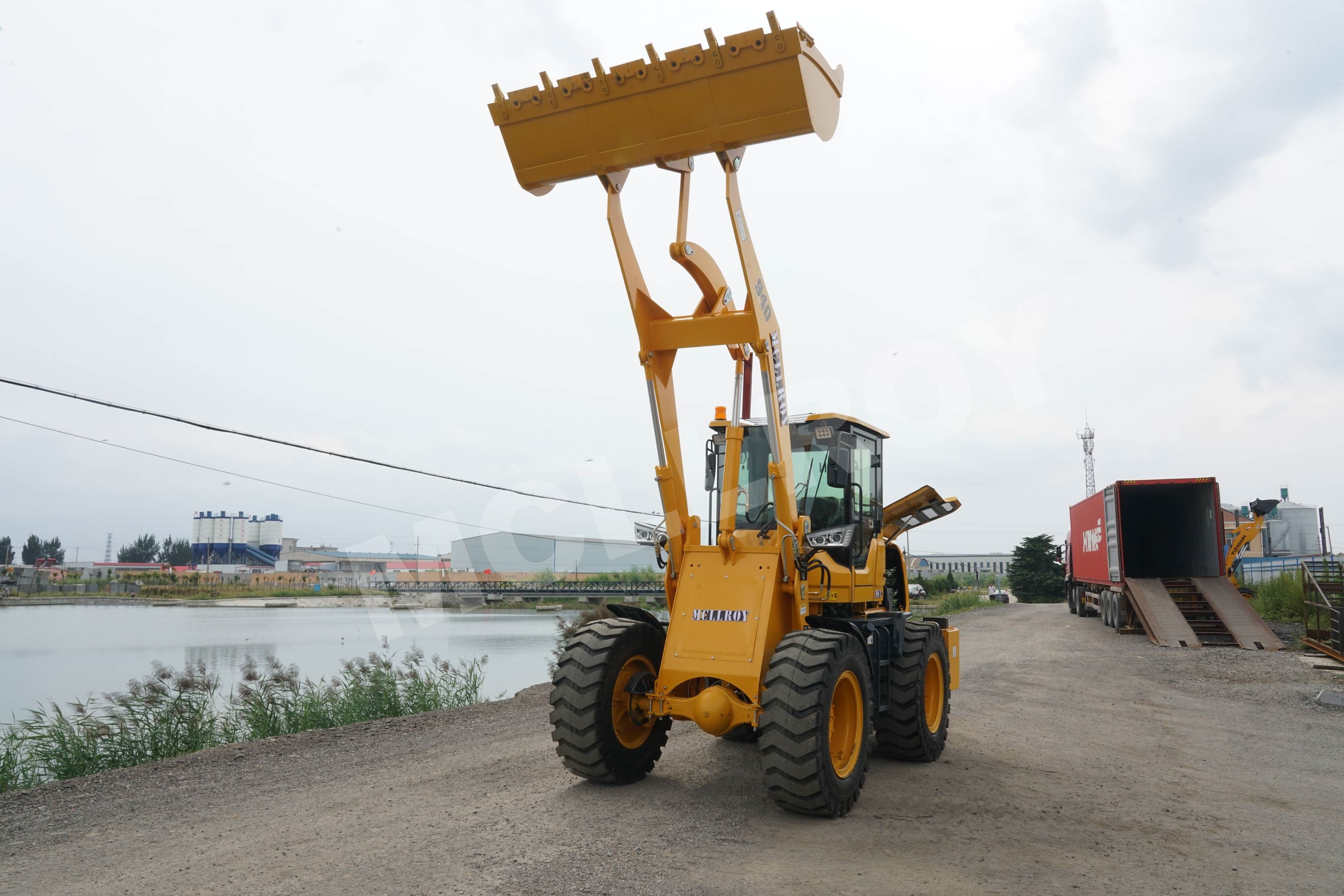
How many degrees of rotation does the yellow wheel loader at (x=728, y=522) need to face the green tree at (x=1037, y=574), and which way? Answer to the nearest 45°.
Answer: approximately 135° to its right

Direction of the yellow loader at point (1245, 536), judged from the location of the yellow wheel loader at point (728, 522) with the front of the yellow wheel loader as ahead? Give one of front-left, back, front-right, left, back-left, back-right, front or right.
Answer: back

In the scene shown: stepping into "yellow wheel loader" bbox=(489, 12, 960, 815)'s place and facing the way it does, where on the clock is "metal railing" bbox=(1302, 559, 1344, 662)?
The metal railing is roughly at 6 o'clock from the yellow wheel loader.

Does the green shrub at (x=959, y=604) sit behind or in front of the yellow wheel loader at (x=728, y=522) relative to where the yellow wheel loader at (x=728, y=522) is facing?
behind

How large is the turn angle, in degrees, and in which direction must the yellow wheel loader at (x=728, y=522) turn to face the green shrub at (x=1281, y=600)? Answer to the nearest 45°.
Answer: approximately 180°

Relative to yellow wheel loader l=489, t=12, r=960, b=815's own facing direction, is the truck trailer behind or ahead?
behind

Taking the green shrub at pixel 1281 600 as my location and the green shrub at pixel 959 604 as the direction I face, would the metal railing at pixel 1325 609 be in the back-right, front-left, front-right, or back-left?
back-left

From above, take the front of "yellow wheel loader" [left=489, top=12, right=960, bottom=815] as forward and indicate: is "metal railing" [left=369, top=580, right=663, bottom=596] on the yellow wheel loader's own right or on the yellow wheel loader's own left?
on the yellow wheel loader's own right
